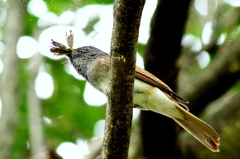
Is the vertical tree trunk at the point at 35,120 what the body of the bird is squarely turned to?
no

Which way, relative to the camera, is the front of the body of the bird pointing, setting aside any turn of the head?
to the viewer's left
